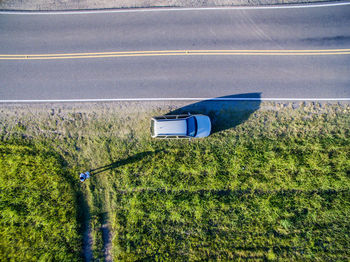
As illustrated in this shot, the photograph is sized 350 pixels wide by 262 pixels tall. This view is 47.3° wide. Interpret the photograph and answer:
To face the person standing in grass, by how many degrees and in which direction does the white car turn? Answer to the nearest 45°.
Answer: approximately 180°

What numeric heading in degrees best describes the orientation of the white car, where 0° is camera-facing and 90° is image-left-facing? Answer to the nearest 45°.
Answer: approximately 270°
